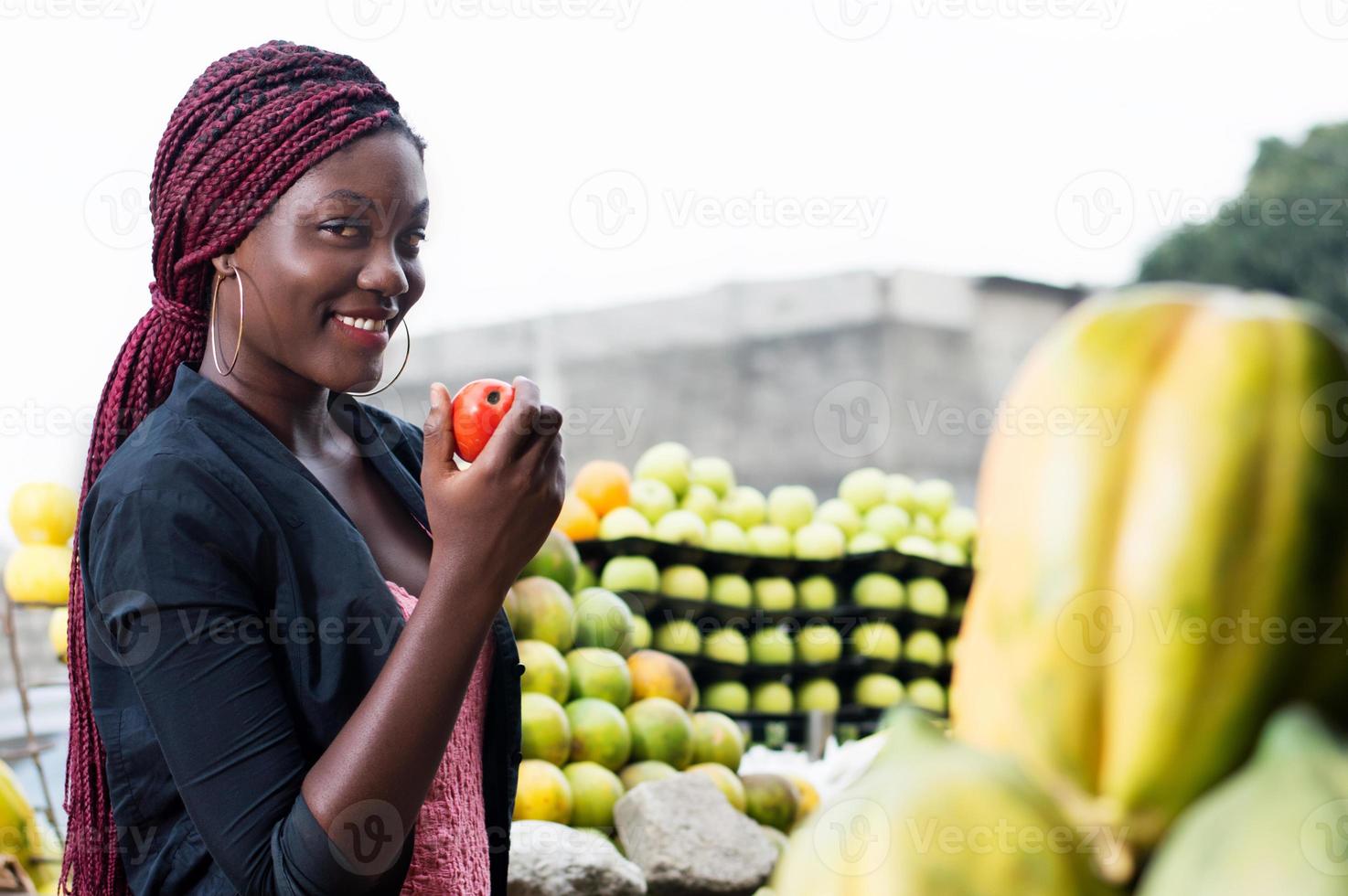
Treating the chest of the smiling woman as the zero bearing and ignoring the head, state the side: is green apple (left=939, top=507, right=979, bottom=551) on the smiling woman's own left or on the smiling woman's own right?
on the smiling woman's own left

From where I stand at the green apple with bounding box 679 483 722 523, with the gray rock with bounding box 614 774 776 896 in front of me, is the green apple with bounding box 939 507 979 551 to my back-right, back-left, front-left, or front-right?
back-left

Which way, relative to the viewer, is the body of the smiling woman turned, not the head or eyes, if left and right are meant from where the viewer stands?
facing the viewer and to the right of the viewer

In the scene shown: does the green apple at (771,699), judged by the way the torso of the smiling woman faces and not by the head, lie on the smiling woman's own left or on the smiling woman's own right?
on the smiling woman's own left

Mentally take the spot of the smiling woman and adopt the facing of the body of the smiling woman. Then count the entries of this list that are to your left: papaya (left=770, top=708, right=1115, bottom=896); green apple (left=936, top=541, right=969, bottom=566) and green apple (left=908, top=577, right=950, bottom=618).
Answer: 2

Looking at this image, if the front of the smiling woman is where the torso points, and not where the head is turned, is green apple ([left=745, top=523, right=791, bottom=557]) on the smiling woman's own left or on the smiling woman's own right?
on the smiling woman's own left

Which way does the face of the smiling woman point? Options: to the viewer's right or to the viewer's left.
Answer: to the viewer's right

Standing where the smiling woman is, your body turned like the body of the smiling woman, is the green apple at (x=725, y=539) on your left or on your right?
on your left

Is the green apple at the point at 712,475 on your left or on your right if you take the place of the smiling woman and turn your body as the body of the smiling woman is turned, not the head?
on your left

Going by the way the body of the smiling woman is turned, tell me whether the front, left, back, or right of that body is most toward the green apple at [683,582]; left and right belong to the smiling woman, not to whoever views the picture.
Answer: left
